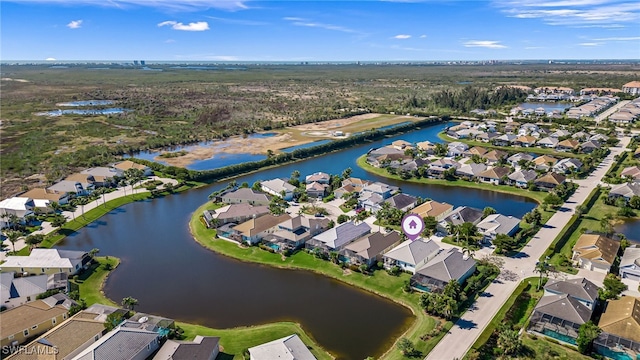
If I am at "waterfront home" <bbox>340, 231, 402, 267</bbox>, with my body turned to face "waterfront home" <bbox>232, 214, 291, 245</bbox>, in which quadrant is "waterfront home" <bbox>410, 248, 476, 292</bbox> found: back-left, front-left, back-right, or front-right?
back-left

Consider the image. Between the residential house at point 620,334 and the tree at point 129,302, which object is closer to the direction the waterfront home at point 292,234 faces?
the residential house

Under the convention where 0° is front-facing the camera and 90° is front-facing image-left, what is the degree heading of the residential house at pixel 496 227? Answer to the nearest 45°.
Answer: approximately 45°

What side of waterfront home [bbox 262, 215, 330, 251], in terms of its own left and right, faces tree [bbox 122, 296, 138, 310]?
back

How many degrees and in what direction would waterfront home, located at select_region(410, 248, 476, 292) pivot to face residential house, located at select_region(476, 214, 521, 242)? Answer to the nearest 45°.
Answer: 0° — it already faces it

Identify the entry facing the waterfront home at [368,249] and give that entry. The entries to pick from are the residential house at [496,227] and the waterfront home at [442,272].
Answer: the residential house

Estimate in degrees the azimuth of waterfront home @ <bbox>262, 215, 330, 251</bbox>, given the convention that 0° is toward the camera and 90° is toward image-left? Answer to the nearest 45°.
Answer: approximately 225°

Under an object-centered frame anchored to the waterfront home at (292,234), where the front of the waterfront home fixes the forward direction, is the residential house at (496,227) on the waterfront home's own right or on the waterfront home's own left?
on the waterfront home's own right

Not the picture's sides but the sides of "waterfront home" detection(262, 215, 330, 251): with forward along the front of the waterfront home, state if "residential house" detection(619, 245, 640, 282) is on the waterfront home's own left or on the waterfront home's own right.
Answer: on the waterfront home's own right

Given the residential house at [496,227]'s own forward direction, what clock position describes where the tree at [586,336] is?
The tree is roughly at 10 o'clock from the residential house.

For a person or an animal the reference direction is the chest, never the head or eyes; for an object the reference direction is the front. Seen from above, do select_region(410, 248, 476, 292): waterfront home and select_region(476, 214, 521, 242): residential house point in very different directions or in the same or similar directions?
very different directions

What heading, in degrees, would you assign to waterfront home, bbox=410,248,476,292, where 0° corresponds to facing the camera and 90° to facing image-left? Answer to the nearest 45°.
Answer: approximately 225°
